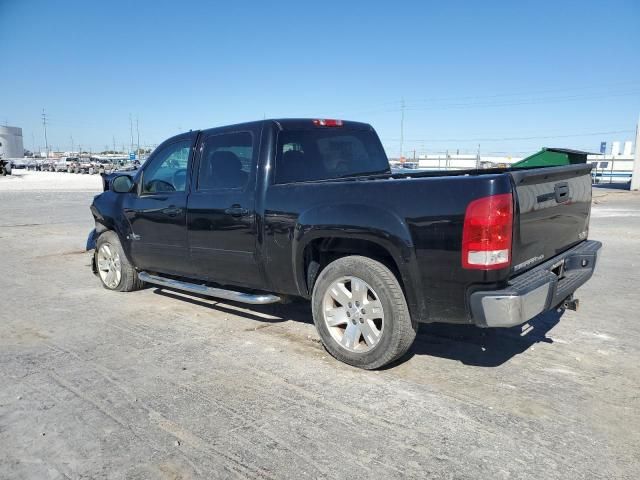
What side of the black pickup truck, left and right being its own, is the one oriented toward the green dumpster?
right

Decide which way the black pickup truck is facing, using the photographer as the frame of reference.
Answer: facing away from the viewer and to the left of the viewer
